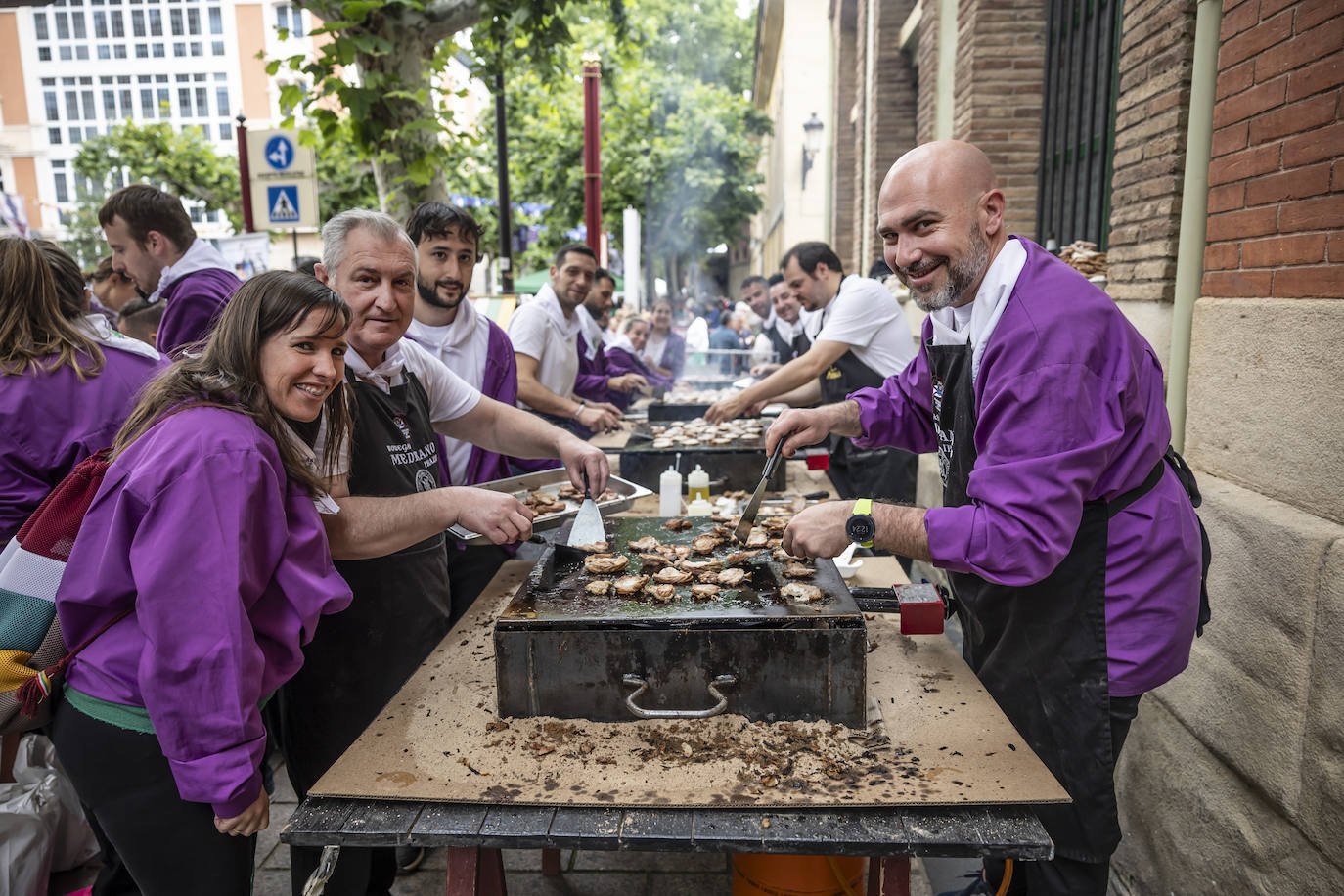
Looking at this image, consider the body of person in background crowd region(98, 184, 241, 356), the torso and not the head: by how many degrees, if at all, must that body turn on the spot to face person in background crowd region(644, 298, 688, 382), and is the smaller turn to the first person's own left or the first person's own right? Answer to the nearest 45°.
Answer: approximately 135° to the first person's own right

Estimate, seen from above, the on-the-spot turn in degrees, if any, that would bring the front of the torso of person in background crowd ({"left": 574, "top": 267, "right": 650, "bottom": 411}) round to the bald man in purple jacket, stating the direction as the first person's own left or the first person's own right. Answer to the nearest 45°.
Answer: approximately 90° to the first person's own right

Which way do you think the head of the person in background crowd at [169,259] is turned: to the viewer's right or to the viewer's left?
to the viewer's left

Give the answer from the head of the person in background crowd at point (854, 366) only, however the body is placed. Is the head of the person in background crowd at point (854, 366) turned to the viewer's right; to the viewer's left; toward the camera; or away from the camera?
to the viewer's left

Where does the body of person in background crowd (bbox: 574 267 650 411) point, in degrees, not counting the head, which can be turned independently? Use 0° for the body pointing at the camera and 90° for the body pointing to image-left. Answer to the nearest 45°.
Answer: approximately 270°

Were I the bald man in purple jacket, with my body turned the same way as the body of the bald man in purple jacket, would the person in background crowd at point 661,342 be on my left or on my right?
on my right

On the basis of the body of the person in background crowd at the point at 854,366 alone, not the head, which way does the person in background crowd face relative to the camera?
to the viewer's left
